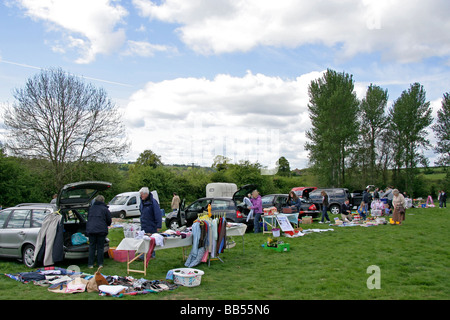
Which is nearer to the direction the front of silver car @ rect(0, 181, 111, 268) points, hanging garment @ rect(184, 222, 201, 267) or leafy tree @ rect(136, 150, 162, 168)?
the leafy tree

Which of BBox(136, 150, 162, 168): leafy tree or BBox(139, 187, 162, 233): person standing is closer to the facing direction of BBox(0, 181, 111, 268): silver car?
the leafy tree

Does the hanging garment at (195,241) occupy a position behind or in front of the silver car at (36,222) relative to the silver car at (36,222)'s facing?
behind

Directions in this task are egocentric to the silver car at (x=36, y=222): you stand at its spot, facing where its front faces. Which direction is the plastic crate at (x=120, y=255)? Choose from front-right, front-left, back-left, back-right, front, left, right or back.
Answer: back-right

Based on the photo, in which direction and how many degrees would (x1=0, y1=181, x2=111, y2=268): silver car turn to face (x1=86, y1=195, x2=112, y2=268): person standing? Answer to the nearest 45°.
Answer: approximately 180°

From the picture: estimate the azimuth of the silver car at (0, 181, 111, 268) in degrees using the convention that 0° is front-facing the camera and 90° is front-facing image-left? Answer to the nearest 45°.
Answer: approximately 135°

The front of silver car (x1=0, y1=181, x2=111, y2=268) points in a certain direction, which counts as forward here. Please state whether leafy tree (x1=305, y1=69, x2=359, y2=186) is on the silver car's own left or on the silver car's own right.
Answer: on the silver car's own right

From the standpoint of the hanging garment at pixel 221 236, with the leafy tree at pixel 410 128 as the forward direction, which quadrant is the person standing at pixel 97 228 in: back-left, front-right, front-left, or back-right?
back-left
